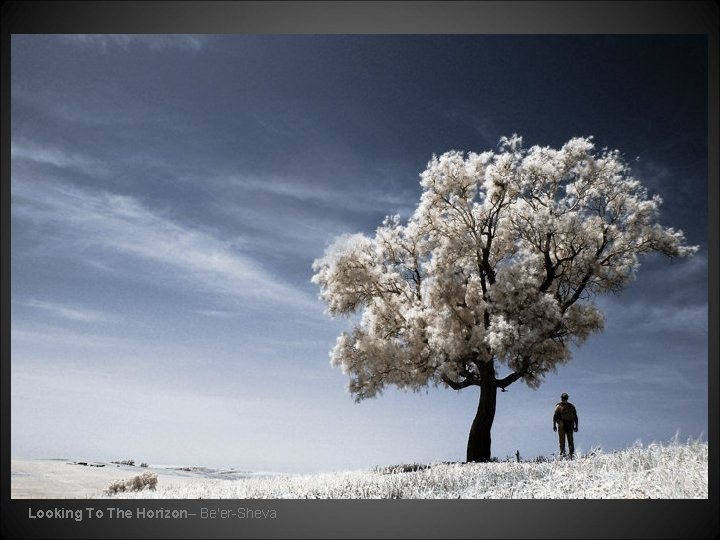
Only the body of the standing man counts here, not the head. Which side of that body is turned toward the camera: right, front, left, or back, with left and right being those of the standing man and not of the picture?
back
